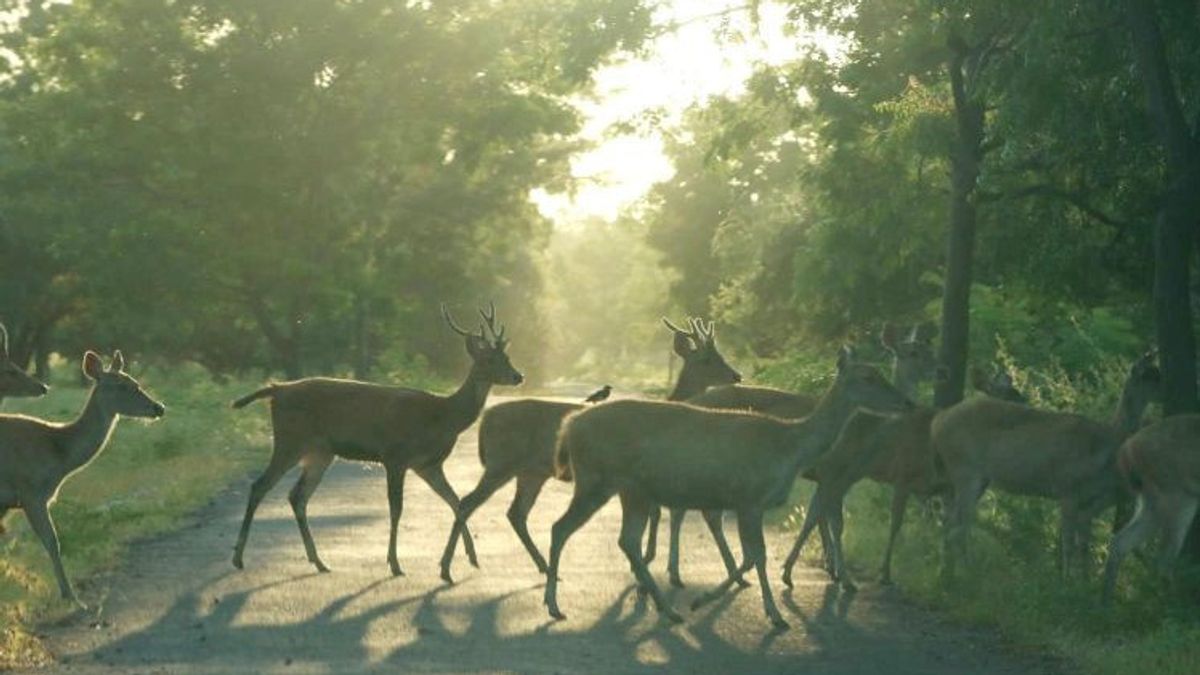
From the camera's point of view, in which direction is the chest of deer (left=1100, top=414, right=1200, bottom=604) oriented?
to the viewer's right

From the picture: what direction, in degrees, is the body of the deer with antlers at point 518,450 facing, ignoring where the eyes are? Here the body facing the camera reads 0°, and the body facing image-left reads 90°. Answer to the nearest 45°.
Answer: approximately 270°

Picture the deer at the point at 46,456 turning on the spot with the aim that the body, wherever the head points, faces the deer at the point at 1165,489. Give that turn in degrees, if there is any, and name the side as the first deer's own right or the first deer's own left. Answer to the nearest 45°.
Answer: approximately 45° to the first deer's own right

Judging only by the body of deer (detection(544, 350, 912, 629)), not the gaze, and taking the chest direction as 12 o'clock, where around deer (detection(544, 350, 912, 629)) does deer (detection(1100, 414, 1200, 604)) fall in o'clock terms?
deer (detection(1100, 414, 1200, 604)) is roughly at 12 o'clock from deer (detection(544, 350, 912, 629)).

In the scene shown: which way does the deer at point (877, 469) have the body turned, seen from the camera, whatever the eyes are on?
to the viewer's right

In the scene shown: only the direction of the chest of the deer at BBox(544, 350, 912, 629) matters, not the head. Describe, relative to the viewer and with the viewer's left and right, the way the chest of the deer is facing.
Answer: facing to the right of the viewer

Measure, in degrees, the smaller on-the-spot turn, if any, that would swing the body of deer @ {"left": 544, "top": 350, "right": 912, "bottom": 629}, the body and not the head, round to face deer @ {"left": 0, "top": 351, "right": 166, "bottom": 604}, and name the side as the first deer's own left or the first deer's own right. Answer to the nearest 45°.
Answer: approximately 180°

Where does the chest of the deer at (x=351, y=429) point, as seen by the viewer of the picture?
to the viewer's right

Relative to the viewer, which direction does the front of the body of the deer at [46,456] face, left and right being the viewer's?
facing to the right of the viewer

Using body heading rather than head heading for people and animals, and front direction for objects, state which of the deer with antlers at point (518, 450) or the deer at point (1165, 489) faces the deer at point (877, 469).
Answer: the deer with antlers

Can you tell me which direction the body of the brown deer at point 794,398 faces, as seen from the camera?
to the viewer's right

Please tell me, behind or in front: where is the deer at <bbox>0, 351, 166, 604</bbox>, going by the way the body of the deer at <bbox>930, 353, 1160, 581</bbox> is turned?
behind
